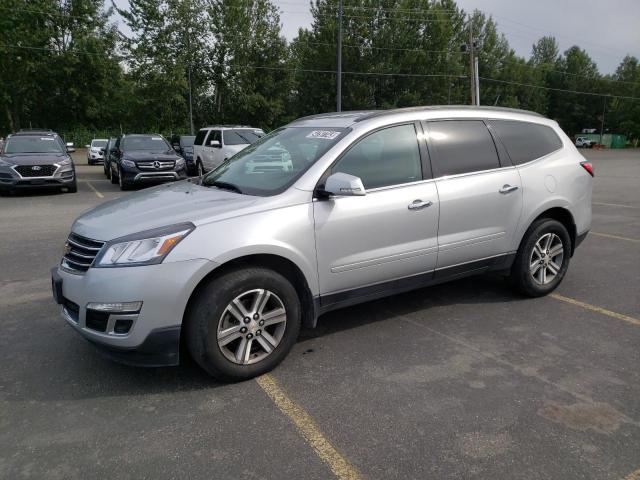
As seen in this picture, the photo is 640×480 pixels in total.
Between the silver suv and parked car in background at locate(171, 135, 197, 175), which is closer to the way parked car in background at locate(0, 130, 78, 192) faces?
the silver suv

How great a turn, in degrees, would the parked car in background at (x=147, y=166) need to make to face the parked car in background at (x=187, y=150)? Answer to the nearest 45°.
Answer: approximately 135° to its left

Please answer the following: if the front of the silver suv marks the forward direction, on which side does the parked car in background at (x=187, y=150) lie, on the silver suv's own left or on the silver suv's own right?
on the silver suv's own right

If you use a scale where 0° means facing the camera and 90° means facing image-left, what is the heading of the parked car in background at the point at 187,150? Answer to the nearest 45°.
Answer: approximately 315°

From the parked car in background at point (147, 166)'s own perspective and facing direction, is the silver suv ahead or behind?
ahead

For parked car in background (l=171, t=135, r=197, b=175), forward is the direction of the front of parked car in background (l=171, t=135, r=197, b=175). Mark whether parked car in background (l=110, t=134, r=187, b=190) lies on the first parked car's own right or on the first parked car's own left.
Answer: on the first parked car's own right

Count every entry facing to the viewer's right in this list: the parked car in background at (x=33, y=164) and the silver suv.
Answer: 0

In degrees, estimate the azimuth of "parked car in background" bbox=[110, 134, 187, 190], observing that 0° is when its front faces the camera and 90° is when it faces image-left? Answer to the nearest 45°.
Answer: approximately 315°

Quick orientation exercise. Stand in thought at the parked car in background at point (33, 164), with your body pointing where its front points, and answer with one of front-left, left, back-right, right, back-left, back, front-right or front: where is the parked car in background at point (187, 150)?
back-left
